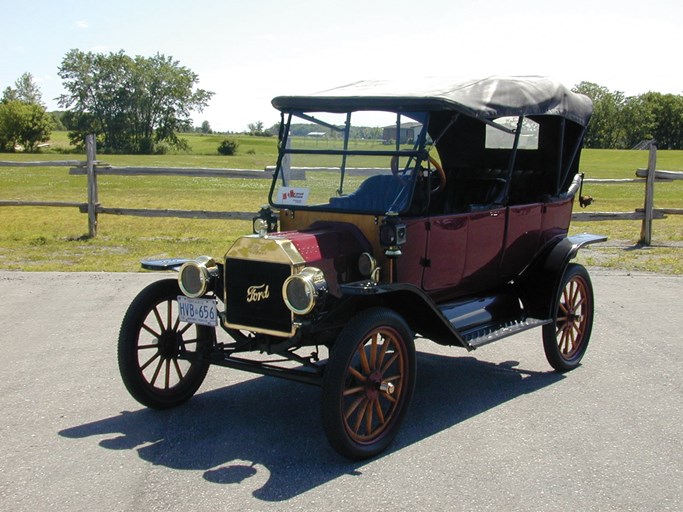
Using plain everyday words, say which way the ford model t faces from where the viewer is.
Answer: facing the viewer and to the left of the viewer
